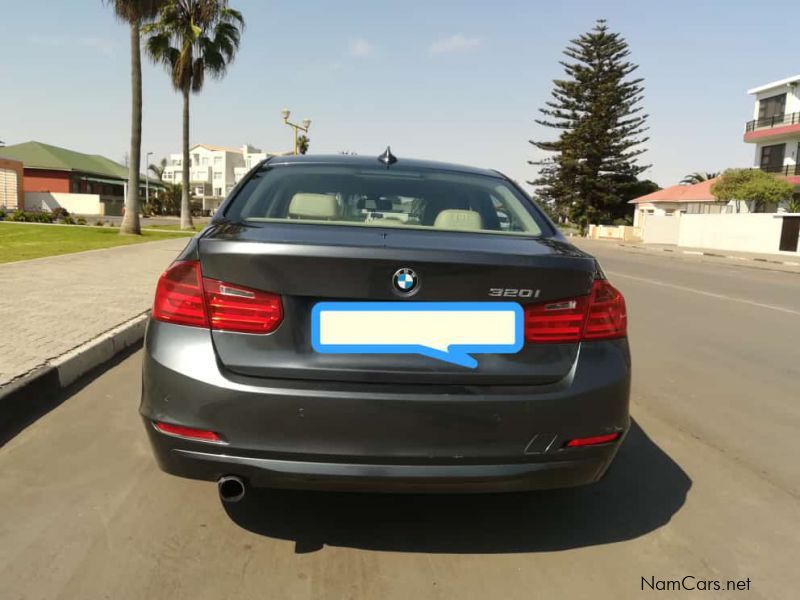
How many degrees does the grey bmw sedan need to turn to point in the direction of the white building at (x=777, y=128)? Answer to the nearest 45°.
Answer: approximately 45° to its right

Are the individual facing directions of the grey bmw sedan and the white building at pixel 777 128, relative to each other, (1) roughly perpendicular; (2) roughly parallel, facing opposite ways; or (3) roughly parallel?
roughly perpendicular

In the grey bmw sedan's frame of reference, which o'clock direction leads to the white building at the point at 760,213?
The white building is roughly at 1 o'clock from the grey bmw sedan.

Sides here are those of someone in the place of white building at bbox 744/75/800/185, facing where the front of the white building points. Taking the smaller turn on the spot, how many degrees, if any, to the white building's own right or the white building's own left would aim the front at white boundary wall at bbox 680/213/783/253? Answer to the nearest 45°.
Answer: approximately 45° to the white building's own left

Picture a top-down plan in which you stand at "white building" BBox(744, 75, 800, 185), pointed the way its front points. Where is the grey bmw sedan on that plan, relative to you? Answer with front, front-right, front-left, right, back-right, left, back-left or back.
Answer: front-left

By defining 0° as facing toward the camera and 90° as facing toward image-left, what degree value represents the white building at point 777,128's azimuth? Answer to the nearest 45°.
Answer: approximately 45°

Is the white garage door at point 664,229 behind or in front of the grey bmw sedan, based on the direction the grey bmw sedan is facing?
in front

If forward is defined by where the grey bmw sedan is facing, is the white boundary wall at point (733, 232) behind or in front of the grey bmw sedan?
in front

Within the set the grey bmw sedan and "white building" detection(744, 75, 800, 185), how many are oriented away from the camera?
1

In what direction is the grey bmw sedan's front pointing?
away from the camera

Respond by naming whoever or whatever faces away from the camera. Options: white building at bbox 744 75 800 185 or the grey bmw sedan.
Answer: the grey bmw sedan

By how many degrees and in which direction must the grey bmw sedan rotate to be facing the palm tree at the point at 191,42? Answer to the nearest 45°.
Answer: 0° — it already faces it
